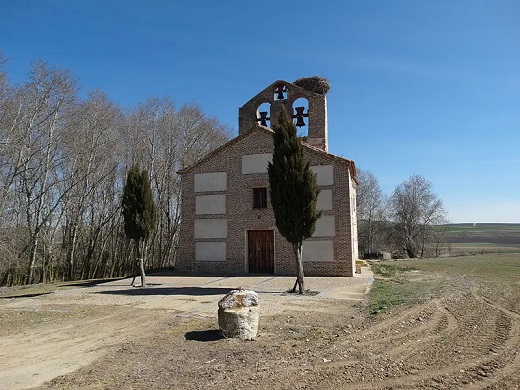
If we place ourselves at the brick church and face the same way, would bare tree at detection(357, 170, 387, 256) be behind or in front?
behind

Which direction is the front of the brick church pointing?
toward the camera

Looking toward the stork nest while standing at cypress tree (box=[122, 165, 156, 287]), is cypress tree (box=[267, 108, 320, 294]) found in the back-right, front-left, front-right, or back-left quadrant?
front-right

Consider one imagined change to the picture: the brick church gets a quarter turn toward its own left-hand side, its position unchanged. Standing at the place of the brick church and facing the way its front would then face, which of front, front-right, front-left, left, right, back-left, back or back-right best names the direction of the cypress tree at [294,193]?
right

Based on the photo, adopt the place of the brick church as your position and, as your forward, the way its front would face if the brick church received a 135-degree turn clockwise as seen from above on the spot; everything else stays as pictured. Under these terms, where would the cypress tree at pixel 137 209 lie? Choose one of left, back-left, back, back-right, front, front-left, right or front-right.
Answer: left
